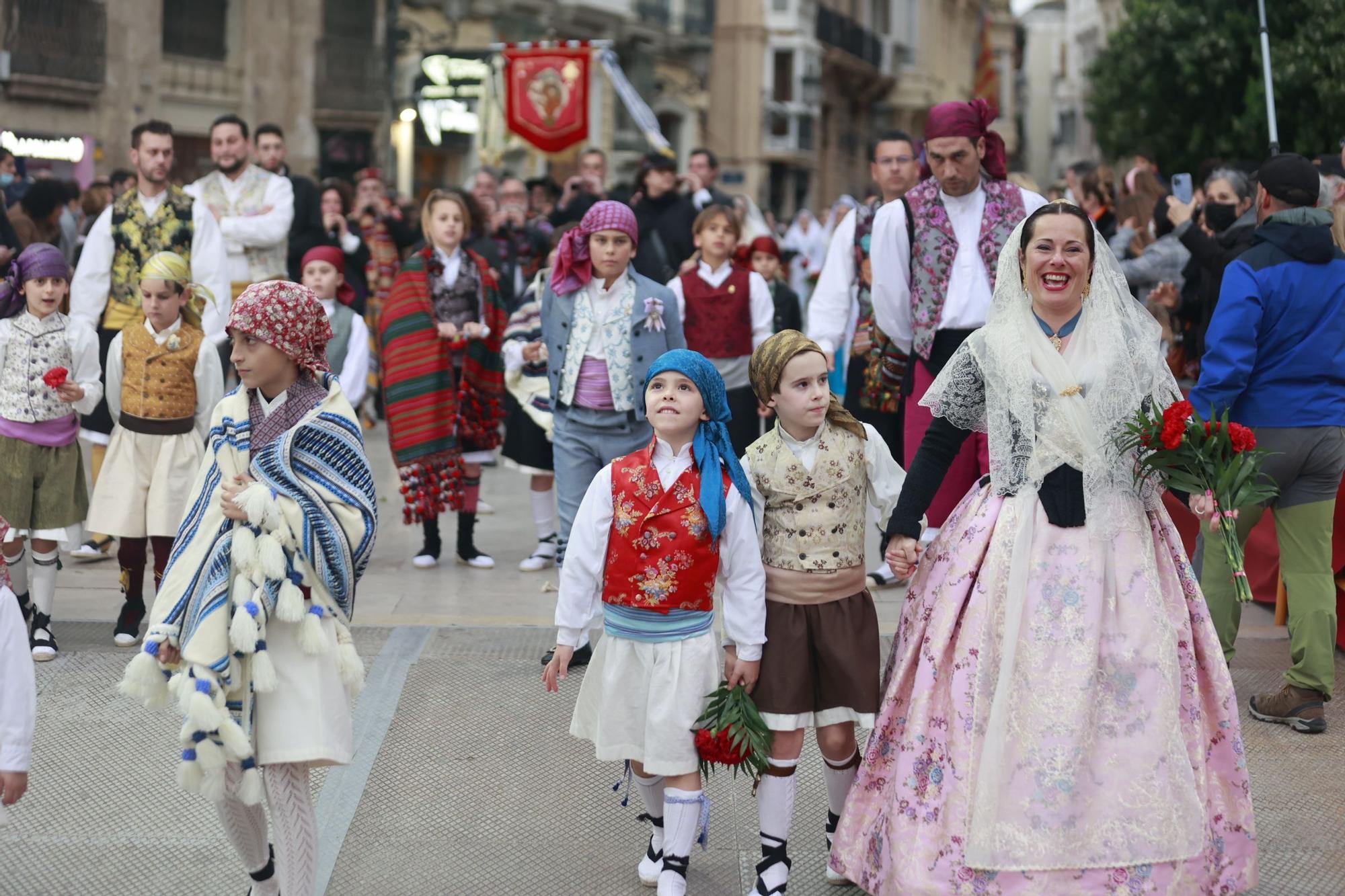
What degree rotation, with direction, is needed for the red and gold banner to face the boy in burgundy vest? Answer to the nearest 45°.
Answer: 0° — it already faces them

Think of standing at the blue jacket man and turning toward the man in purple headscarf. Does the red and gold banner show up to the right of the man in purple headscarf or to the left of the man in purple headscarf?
right

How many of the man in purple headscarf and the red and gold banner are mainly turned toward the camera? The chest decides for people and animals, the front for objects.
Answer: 2

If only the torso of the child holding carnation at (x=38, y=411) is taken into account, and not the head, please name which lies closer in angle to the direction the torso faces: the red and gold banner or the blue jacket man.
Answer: the blue jacket man

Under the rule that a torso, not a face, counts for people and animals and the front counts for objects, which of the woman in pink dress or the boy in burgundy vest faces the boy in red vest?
the boy in burgundy vest

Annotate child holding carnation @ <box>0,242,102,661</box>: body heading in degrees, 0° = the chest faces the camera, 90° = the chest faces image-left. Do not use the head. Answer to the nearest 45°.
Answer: approximately 0°

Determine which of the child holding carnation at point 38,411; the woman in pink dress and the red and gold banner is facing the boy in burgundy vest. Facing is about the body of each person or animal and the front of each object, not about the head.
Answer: the red and gold banner

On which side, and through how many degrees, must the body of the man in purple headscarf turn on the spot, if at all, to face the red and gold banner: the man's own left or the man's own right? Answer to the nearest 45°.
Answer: approximately 180°
